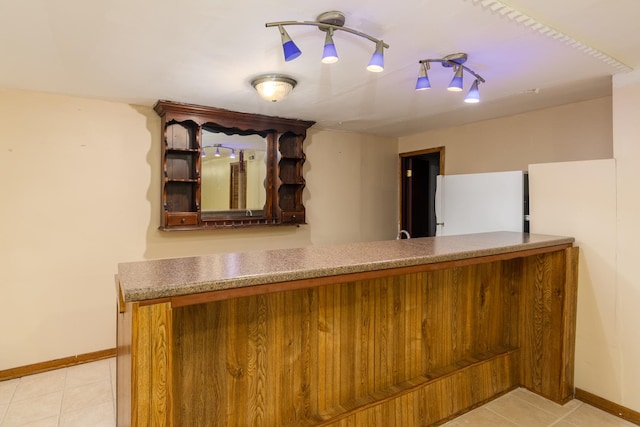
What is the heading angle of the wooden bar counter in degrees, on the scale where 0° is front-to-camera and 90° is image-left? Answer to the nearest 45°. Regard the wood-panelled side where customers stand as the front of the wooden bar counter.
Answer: approximately 315°

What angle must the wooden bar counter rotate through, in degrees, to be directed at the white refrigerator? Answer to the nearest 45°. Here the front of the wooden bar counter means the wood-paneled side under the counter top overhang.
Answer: approximately 90° to its left

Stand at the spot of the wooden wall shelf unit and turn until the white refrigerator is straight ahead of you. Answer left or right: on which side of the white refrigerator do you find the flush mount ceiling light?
right

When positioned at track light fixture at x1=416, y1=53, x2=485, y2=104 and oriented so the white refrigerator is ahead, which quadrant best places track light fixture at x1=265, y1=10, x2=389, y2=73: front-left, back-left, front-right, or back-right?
back-left
